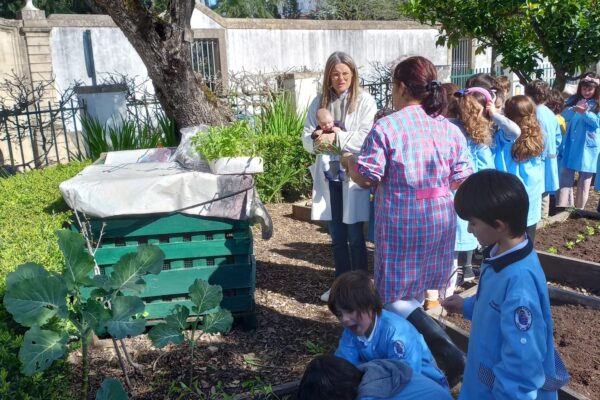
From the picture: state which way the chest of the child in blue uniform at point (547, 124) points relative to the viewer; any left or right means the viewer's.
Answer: facing away from the viewer and to the left of the viewer

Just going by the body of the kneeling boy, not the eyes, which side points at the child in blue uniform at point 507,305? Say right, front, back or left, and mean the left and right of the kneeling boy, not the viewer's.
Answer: left

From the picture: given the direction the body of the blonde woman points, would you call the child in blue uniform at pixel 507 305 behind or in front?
in front

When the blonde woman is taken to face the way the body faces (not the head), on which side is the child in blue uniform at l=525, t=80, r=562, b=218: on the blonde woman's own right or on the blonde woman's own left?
on the blonde woman's own left

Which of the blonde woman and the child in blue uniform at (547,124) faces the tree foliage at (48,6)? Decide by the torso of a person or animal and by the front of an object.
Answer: the child in blue uniform

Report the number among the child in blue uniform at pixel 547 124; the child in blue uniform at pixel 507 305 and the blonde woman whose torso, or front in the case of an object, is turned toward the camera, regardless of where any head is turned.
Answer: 1

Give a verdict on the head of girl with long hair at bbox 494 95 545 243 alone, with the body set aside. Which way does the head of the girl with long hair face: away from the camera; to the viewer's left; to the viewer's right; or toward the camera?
away from the camera

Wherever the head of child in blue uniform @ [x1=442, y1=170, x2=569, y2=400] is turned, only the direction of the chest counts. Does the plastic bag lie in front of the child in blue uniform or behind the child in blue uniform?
in front

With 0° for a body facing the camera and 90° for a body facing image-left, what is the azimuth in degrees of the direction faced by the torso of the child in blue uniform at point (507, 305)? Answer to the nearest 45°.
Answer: approximately 90°

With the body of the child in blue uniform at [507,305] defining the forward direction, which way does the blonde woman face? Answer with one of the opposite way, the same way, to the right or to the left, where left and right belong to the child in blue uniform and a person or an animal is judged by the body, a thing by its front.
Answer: to the left

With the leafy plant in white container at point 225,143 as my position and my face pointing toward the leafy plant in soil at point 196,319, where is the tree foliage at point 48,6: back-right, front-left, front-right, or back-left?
back-right

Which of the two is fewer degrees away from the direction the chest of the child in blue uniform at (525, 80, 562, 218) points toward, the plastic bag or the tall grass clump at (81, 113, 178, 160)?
the tall grass clump

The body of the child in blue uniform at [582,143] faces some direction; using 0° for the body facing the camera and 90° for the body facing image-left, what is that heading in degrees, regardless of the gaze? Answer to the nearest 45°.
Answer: approximately 45°

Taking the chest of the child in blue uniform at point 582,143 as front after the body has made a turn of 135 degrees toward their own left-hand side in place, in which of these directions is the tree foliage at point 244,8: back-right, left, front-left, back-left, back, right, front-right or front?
back-left

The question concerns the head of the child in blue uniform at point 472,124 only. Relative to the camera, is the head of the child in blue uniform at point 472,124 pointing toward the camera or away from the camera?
away from the camera

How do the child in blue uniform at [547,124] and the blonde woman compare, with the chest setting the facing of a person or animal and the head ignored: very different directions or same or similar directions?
very different directions

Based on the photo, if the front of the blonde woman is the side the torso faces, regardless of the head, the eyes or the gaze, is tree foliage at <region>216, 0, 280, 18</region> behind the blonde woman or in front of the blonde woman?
behind
